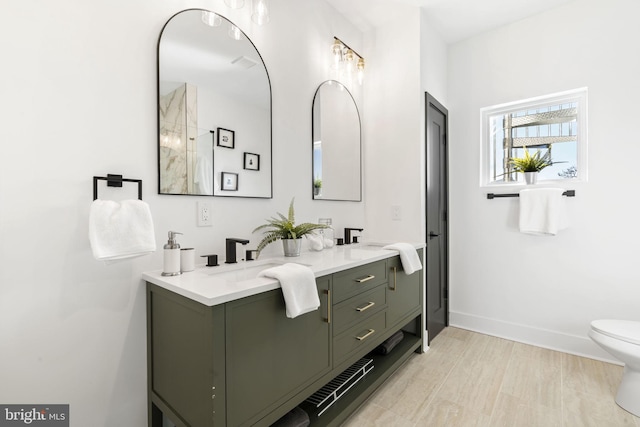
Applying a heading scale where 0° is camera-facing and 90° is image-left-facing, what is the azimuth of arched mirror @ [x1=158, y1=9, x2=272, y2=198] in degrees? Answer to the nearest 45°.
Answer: approximately 315°

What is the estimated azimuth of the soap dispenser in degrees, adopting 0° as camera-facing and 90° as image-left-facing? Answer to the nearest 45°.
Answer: approximately 270°

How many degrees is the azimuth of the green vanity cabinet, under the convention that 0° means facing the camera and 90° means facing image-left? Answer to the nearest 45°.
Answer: approximately 315°

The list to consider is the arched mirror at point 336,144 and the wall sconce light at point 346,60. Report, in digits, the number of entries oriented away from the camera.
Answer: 0

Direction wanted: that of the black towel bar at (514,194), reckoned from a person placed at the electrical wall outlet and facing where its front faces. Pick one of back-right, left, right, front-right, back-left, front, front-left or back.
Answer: front-left

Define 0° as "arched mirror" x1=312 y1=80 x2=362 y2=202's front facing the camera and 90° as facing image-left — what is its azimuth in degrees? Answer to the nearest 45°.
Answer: approximately 315°

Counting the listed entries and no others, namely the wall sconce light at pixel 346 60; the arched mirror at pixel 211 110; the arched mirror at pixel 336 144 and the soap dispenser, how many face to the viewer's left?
0

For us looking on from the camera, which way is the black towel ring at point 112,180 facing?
facing the viewer and to the right of the viewer

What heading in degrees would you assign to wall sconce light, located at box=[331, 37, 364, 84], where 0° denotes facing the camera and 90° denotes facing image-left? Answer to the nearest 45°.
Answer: approximately 315°

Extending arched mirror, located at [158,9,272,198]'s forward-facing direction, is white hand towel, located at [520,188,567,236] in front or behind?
in front

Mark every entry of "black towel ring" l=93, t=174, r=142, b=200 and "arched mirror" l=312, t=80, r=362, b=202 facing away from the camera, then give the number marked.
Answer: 0

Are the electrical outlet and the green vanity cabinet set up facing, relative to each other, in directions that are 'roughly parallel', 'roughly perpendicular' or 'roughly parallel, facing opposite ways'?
roughly parallel
